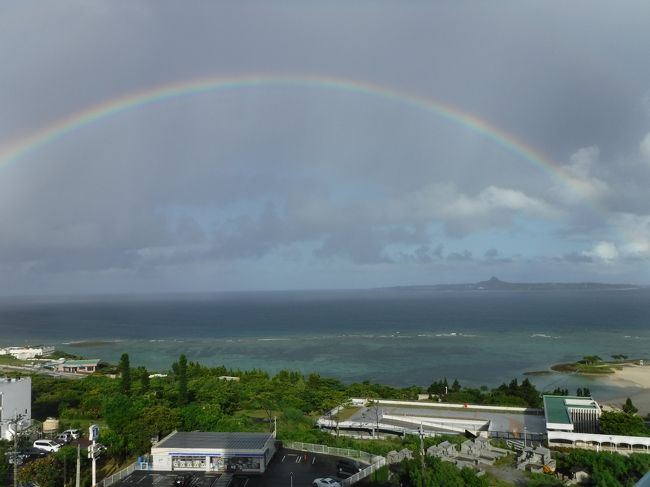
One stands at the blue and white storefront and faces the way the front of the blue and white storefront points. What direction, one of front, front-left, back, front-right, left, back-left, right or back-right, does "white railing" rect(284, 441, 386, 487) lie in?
left

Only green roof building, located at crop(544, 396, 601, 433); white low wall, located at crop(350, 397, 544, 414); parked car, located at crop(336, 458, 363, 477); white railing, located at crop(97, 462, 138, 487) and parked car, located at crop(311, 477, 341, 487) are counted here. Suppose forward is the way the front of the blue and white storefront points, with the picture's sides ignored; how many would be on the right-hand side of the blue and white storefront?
1

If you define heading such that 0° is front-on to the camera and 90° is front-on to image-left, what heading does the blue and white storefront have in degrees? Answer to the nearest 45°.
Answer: approximately 0°

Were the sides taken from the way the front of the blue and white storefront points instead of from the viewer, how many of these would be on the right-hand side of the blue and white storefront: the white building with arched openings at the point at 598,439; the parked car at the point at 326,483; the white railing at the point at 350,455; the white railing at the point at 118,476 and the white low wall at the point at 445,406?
1

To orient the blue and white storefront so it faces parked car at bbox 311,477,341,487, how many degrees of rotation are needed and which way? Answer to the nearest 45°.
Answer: approximately 45° to its left

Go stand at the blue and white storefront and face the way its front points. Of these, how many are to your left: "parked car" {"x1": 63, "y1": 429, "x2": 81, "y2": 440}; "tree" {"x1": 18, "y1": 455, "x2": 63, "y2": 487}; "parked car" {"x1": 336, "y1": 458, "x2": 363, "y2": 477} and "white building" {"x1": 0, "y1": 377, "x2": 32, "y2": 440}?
1

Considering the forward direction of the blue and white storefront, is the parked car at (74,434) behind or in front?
behind

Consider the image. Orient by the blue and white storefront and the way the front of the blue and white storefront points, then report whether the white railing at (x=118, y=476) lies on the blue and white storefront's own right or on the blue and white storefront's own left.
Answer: on the blue and white storefront's own right

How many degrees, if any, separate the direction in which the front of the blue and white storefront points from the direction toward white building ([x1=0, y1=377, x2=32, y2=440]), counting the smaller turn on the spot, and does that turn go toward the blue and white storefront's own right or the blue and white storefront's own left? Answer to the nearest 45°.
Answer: approximately 135° to the blue and white storefront's own right

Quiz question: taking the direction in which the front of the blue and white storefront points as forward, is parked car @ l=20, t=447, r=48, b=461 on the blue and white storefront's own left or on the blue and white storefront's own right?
on the blue and white storefront's own right

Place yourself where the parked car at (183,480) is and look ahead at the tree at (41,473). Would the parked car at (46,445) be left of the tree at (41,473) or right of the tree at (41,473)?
right

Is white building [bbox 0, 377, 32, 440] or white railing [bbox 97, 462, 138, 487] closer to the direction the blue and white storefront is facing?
the white railing

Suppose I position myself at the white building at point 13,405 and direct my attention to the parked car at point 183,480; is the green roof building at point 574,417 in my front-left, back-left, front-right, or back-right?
front-left

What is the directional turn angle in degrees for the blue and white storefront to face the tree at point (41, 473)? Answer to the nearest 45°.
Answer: approximately 90° to its right

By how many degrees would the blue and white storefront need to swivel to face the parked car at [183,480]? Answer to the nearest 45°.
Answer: approximately 45° to its right

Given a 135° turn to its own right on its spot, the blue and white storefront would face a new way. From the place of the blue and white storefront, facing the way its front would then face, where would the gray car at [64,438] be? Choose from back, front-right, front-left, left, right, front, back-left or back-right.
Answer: front

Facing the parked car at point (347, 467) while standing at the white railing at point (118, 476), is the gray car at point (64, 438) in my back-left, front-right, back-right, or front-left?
back-left

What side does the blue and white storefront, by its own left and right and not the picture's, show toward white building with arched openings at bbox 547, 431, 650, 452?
left
